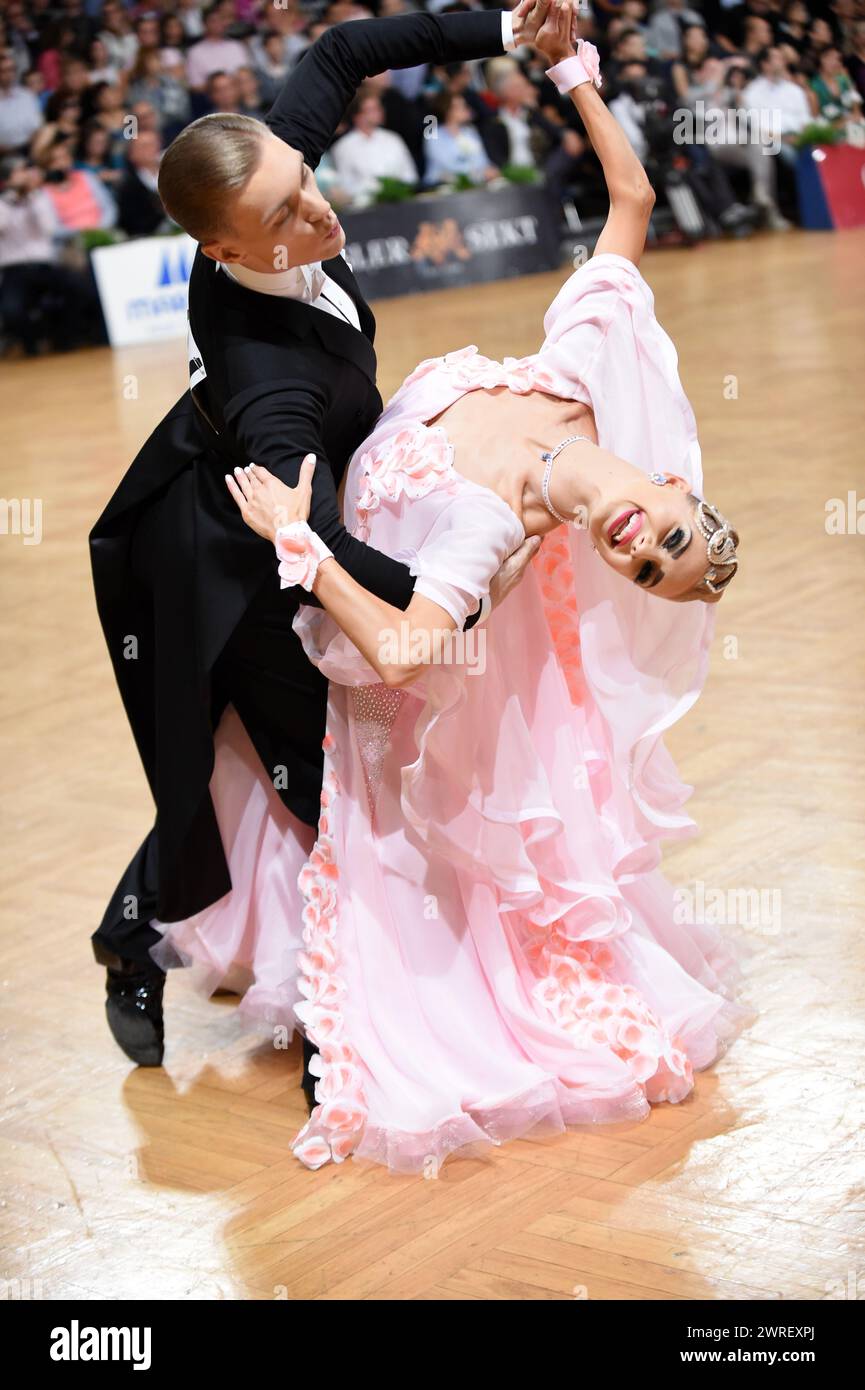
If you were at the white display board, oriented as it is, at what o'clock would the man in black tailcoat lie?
The man in black tailcoat is roughly at 12 o'clock from the white display board.

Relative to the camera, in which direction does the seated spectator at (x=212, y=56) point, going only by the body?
toward the camera

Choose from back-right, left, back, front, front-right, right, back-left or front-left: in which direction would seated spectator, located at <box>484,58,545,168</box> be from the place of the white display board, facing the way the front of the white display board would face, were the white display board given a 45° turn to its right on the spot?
back

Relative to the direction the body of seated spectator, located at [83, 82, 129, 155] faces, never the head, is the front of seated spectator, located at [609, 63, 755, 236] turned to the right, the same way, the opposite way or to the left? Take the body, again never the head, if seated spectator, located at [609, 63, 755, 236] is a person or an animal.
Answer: the same way

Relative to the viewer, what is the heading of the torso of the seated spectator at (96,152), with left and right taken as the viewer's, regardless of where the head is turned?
facing the viewer

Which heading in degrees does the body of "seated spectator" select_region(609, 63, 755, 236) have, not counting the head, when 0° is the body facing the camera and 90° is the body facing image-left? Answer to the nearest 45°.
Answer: approximately 315°

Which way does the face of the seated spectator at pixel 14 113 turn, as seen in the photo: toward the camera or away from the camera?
toward the camera

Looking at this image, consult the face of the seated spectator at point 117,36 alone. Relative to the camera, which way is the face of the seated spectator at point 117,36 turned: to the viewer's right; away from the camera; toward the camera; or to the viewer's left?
toward the camera

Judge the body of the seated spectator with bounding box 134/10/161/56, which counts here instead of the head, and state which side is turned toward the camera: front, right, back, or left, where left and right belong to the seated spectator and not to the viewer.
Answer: front

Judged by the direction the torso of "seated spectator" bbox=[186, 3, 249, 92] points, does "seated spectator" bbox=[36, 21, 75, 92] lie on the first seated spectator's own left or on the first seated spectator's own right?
on the first seated spectator's own right
